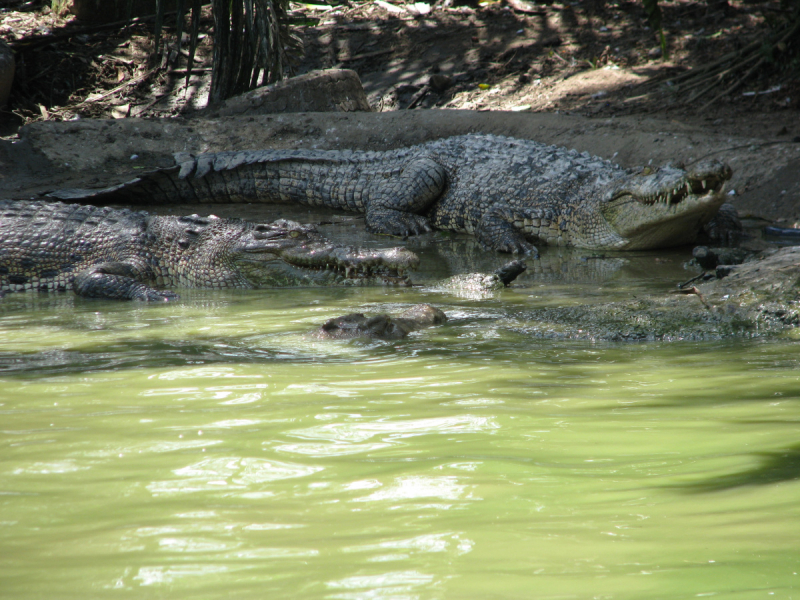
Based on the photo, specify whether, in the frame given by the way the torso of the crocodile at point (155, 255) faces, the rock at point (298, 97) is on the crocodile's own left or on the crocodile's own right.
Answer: on the crocodile's own left

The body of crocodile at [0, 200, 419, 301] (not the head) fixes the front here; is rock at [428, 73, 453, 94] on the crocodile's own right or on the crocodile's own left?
on the crocodile's own left

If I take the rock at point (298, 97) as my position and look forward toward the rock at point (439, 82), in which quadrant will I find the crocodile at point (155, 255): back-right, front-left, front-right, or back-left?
back-right

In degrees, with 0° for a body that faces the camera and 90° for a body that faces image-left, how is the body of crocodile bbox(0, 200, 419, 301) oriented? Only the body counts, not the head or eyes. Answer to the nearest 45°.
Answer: approximately 270°
